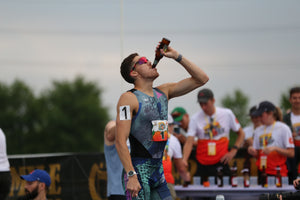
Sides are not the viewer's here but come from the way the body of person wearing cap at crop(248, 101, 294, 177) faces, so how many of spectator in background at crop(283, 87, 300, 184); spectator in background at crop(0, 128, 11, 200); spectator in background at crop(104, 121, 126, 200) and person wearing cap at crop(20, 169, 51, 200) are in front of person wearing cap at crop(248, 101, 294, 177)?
3

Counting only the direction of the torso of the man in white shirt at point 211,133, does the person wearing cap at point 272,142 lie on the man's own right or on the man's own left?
on the man's own left

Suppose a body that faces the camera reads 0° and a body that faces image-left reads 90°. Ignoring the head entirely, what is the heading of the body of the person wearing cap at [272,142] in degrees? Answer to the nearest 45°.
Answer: approximately 45°

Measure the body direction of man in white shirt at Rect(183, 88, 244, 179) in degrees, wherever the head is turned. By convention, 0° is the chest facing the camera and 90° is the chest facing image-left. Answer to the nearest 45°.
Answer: approximately 0°

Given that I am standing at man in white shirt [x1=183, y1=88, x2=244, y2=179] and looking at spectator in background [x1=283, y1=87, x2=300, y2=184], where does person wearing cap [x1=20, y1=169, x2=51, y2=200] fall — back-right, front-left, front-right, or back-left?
back-right

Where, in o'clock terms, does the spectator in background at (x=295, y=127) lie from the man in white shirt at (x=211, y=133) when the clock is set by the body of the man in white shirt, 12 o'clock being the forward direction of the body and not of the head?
The spectator in background is roughly at 9 o'clock from the man in white shirt.
